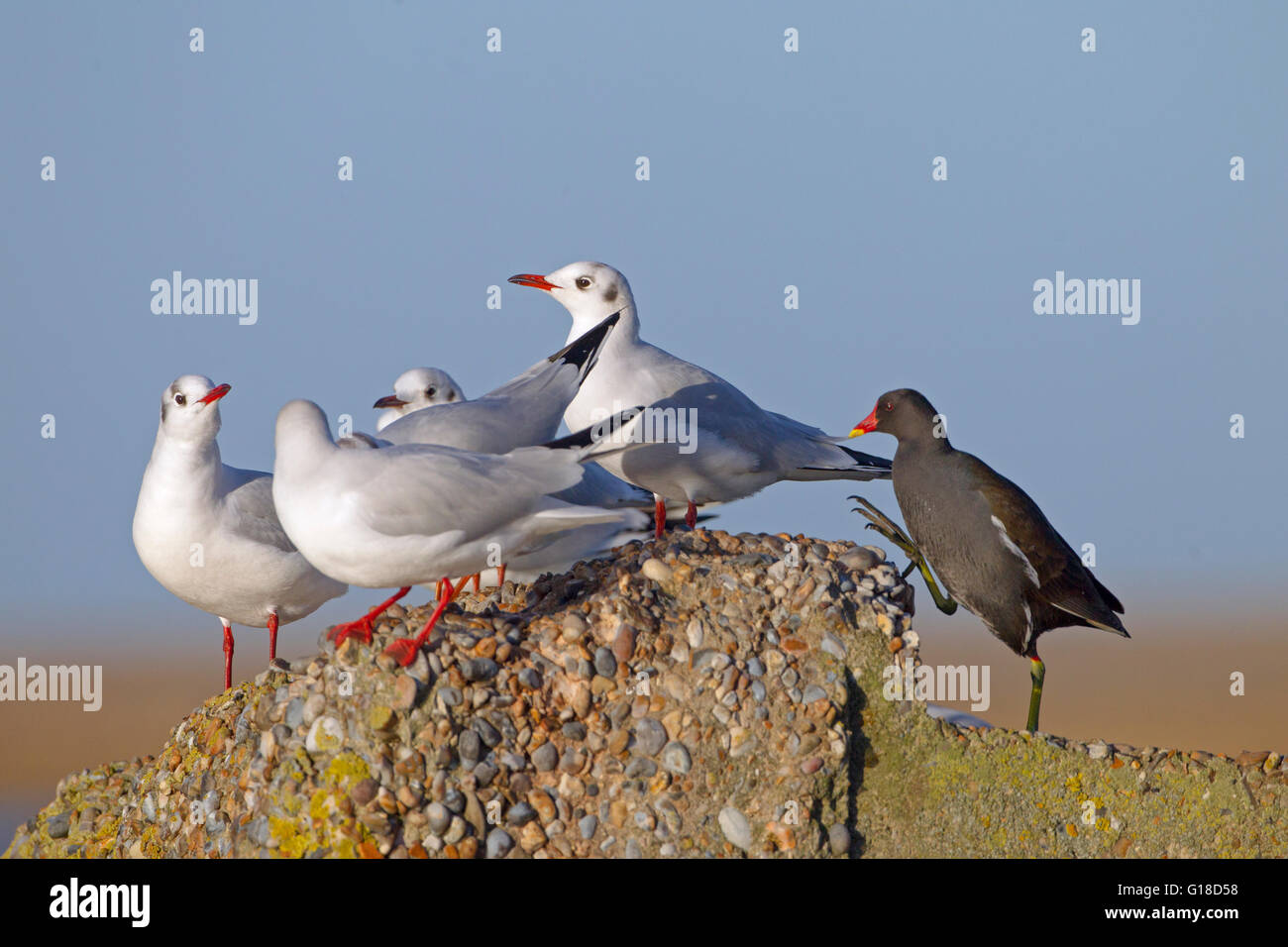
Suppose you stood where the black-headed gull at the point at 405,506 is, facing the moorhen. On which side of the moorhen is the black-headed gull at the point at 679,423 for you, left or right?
left

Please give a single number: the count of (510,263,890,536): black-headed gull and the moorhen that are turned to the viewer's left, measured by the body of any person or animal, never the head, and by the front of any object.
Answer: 2

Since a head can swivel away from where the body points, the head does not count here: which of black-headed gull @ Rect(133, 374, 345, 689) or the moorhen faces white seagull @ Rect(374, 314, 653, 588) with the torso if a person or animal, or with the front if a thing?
the moorhen

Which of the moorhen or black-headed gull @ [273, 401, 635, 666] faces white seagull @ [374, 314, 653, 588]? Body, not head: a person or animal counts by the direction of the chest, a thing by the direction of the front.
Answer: the moorhen

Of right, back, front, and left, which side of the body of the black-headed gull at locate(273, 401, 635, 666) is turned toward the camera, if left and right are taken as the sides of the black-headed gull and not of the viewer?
left

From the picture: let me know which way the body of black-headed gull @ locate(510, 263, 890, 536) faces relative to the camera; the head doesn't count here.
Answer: to the viewer's left

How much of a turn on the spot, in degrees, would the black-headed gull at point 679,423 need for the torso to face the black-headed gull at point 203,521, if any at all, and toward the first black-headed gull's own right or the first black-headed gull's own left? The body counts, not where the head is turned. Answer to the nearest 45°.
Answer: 0° — it already faces it

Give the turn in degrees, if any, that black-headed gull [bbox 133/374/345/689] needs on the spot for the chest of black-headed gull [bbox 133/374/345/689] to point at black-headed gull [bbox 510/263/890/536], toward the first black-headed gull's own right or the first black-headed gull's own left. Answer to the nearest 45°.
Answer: approximately 135° to the first black-headed gull's own left

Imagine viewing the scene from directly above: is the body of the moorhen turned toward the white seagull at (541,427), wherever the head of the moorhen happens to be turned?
yes

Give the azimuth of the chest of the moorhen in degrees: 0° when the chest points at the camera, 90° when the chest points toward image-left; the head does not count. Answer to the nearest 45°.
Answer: approximately 90°
